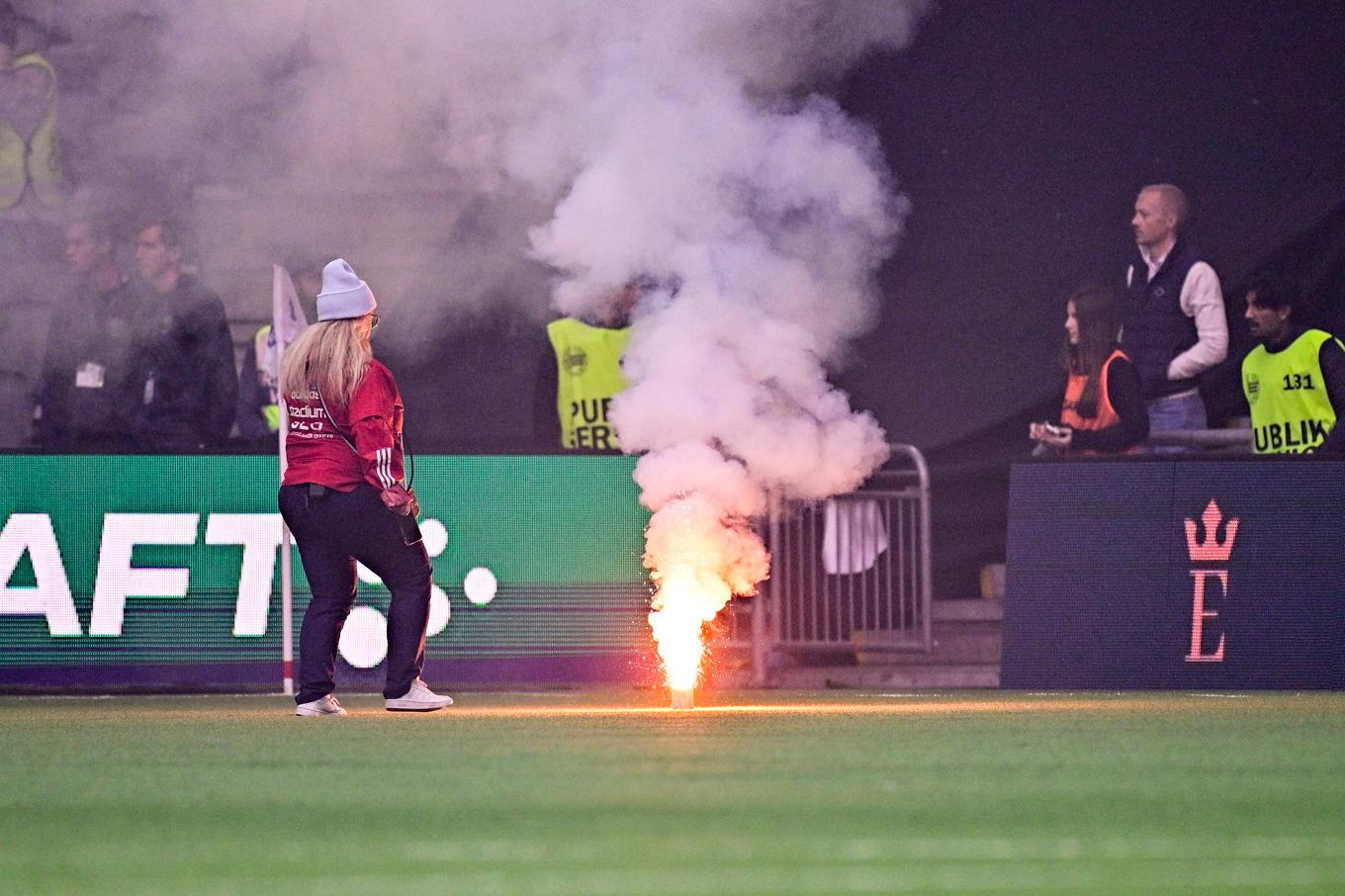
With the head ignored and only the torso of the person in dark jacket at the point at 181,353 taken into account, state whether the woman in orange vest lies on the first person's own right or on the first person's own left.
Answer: on the first person's own left

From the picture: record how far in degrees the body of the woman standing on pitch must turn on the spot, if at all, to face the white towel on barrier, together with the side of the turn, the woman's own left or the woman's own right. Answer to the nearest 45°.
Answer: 0° — they already face it

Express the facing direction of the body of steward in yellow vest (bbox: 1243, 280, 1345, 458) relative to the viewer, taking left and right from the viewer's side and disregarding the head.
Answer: facing the viewer and to the left of the viewer

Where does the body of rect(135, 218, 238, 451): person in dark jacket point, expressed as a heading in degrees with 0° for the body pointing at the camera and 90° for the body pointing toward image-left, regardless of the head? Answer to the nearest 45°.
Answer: approximately 45°

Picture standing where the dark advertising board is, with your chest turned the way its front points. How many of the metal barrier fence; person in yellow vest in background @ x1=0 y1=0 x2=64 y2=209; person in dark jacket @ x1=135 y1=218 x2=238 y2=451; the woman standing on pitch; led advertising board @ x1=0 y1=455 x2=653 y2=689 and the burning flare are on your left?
0

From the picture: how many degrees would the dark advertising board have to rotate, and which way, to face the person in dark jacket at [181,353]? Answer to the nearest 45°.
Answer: approximately 90° to its right

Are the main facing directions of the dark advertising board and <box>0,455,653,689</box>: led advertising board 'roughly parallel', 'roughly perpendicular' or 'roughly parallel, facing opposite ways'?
roughly parallel

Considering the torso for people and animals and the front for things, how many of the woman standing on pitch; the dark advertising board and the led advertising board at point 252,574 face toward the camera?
2

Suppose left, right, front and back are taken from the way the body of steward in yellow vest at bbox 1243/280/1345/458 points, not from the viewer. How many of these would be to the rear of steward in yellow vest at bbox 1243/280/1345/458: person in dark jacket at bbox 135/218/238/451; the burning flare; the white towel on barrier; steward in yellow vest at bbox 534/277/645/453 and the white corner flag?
0

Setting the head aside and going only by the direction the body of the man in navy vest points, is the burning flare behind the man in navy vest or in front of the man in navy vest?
in front

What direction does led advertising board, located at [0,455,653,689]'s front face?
toward the camera

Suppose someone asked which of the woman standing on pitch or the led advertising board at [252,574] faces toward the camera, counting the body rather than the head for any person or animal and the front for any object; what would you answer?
the led advertising board

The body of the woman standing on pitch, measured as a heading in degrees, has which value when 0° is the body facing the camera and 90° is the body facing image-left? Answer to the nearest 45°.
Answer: approximately 225°

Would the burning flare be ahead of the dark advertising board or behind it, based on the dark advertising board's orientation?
ahead

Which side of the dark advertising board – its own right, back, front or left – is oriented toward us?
front

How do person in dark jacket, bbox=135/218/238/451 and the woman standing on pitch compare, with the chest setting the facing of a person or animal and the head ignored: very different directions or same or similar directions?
very different directions

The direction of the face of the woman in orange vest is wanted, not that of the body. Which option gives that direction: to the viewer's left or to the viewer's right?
to the viewer's left

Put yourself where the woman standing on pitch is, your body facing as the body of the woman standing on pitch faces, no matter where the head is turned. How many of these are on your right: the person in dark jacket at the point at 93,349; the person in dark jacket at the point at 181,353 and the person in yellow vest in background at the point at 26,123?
0
